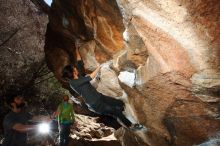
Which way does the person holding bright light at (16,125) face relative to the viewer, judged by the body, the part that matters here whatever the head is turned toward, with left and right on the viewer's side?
facing to the right of the viewer

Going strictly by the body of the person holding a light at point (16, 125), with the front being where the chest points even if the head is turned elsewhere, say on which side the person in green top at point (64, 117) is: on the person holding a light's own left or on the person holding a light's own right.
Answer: on the person holding a light's own left
